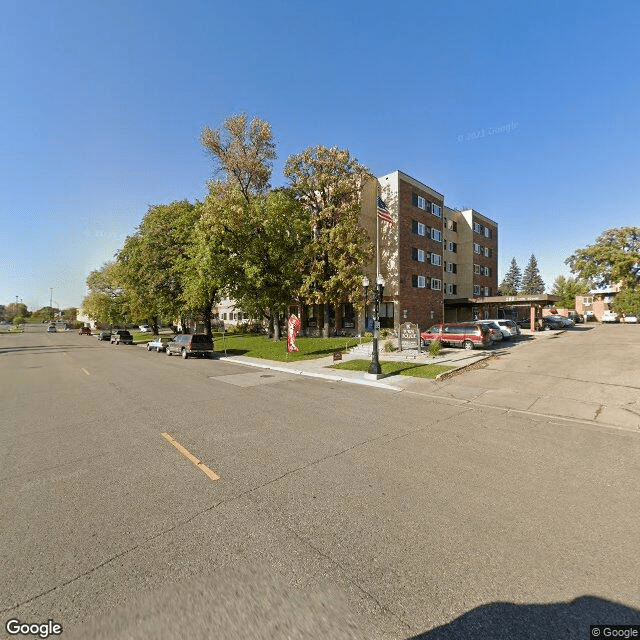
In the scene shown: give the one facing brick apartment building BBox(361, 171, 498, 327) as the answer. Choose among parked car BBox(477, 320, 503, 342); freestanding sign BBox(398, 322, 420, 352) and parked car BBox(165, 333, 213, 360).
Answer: parked car BBox(477, 320, 503, 342)

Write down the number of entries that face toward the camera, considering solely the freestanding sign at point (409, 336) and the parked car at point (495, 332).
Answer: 1

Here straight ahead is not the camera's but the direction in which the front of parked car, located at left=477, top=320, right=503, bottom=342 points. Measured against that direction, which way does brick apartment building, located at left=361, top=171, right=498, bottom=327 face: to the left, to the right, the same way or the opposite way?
the opposite way

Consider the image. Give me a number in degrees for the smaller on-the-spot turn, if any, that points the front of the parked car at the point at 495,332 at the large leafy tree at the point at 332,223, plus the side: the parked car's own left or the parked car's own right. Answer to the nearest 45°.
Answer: approximately 45° to the parked car's own left

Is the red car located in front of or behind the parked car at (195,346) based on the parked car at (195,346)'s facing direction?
behind

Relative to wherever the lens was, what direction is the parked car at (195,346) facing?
facing away from the viewer and to the left of the viewer

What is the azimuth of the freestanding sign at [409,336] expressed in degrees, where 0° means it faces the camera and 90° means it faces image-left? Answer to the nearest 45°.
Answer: approximately 0°

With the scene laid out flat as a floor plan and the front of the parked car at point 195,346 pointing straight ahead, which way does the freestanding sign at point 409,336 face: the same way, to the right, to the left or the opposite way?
to the left

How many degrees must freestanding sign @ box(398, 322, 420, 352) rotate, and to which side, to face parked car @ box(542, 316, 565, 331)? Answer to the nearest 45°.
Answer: approximately 135° to its left

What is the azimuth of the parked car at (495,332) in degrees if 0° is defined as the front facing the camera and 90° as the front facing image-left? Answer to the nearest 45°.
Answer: approximately 135°
